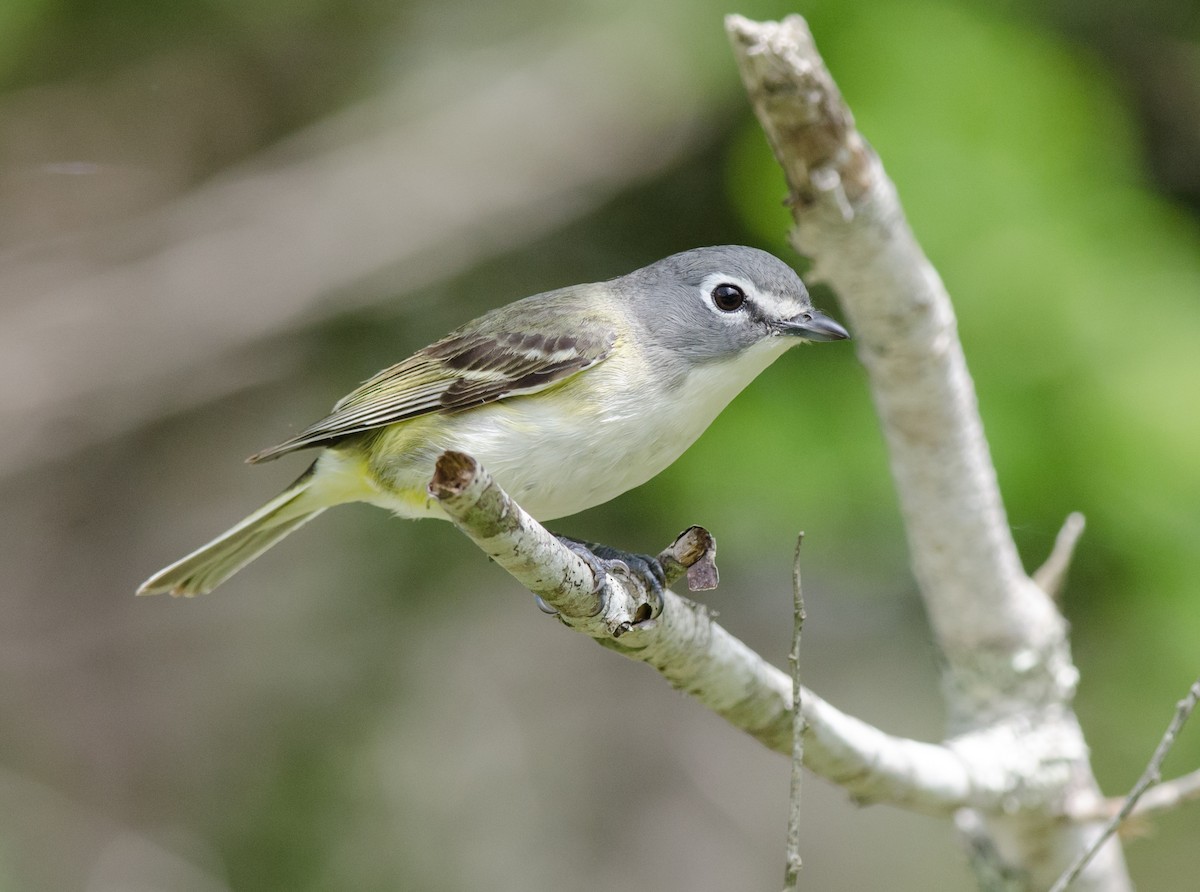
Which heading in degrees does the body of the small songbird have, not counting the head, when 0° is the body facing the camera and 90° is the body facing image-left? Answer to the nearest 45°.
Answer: approximately 270°
